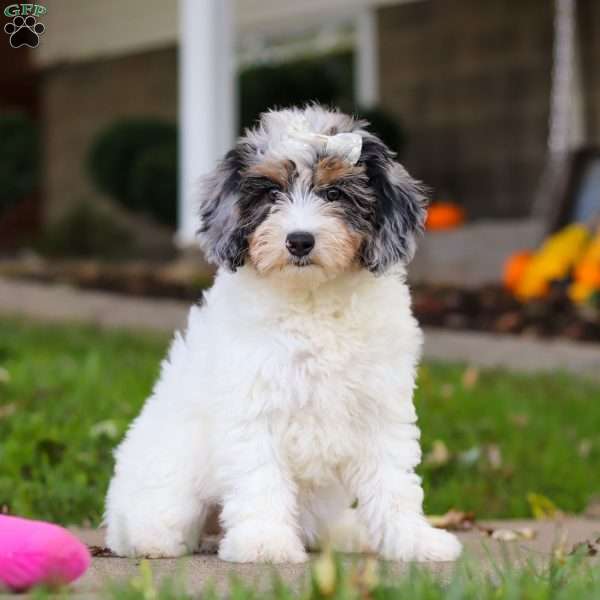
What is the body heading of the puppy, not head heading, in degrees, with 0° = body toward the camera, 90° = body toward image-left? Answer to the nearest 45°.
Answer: approximately 315°

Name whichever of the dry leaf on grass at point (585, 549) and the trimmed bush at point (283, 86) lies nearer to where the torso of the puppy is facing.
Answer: the dry leaf on grass

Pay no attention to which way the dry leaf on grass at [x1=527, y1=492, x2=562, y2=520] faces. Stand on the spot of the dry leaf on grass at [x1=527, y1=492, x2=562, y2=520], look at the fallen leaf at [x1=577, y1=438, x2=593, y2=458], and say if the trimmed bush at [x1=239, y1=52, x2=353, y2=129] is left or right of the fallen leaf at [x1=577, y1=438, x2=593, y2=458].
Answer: left

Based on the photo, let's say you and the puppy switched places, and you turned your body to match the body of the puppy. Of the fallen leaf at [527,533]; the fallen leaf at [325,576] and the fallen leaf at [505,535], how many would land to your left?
2

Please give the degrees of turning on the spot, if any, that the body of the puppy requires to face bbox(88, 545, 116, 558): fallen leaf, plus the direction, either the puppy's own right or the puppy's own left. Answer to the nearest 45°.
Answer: approximately 135° to the puppy's own right

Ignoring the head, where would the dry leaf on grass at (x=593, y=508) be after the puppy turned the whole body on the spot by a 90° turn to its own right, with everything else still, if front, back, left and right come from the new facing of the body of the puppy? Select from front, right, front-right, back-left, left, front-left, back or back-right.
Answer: back

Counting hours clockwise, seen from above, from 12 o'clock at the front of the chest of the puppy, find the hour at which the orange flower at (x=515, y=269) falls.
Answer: The orange flower is roughly at 8 o'clock from the puppy.

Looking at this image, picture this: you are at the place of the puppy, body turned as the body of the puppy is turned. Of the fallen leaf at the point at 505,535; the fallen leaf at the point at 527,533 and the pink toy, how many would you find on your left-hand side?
2

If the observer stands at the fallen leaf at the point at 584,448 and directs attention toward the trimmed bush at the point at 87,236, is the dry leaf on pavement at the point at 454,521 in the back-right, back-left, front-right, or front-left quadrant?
back-left

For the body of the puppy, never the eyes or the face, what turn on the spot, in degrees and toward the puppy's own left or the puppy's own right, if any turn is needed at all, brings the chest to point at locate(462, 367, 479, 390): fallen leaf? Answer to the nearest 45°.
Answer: approximately 135° to the puppy's own left

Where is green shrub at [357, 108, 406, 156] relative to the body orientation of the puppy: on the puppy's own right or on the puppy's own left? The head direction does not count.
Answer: on the puppy's own left

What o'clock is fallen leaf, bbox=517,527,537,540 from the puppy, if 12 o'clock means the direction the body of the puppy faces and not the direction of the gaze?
The fallen leaf is roughly at 9 o'clock from the puppy.

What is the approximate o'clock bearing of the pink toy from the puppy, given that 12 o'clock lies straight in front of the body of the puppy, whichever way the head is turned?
The pink toy is roughly at 3 o'clock from the puppy.

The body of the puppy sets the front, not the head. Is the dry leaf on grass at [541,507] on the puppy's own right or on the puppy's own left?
on the puppy's own left

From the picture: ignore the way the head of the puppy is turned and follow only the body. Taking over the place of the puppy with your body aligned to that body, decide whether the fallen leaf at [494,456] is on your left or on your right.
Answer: on your left
